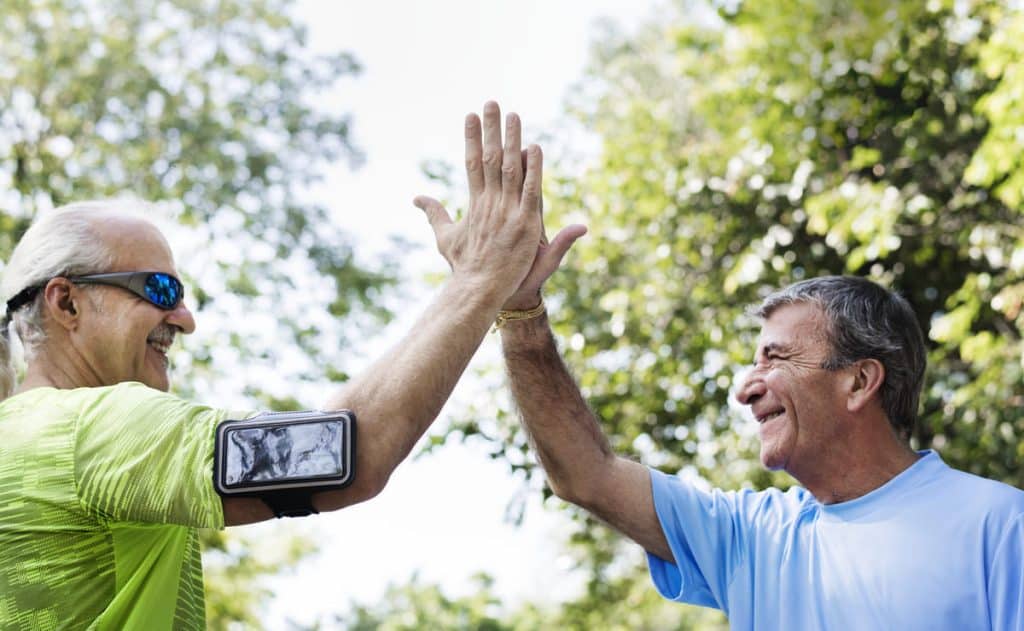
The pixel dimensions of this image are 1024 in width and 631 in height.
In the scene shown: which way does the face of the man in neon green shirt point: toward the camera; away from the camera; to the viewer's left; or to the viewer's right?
to the viewer's right

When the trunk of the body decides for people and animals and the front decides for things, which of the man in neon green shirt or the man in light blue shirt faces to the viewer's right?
the man in neon green shirt

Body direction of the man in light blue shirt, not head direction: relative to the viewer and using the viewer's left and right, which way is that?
facing the viewer and to the left of the viewer

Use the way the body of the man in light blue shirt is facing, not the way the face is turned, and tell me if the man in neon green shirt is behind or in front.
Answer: in front

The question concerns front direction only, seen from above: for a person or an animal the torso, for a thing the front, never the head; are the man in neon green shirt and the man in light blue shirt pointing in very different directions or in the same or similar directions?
very different directions

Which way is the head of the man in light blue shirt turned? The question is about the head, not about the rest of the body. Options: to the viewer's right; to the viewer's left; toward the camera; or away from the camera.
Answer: to the viewer's left

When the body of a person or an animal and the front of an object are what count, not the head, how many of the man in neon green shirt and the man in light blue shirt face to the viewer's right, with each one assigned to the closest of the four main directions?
1

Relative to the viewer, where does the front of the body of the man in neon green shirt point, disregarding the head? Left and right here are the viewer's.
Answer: facing to the right of the viewer
